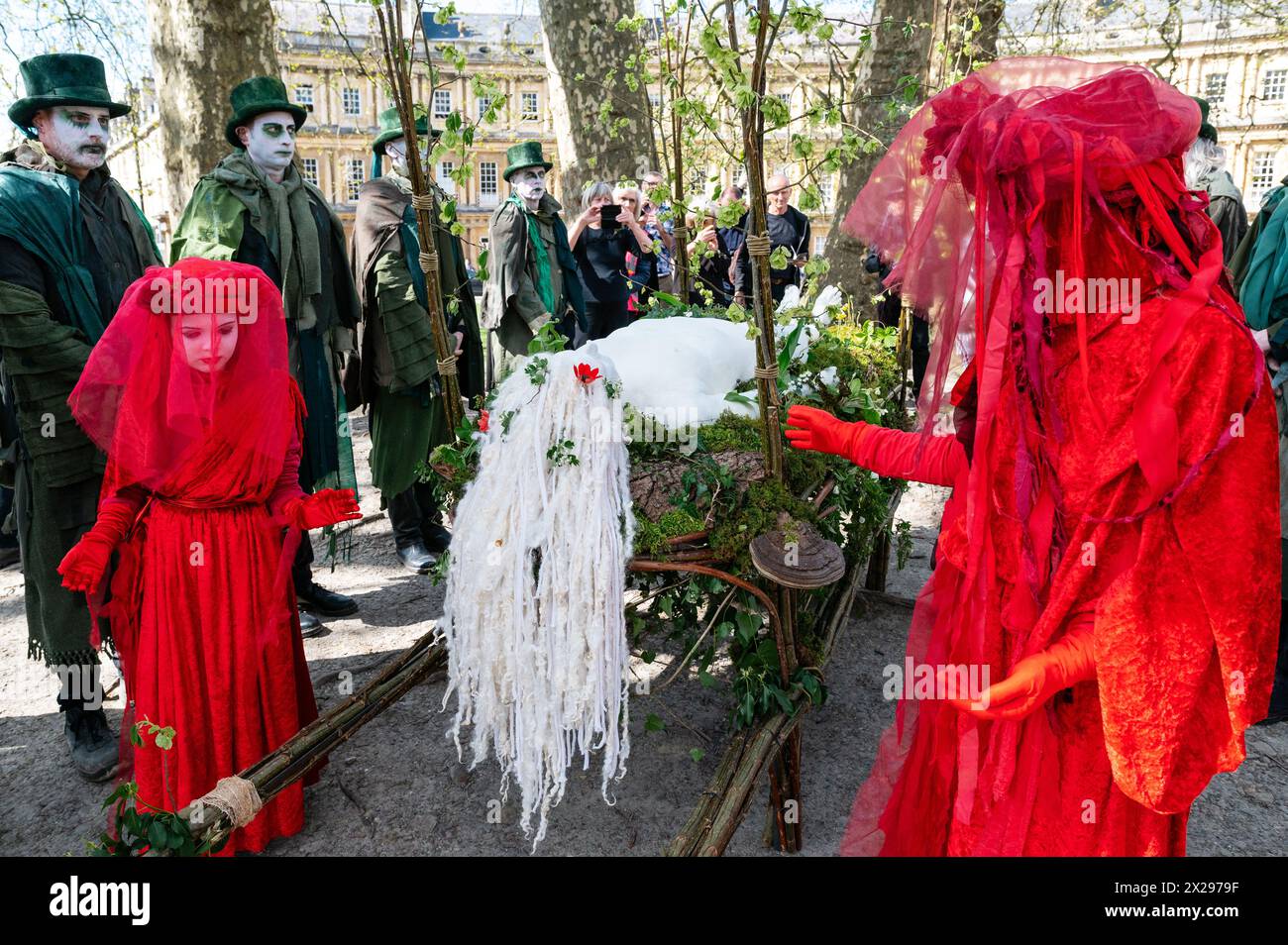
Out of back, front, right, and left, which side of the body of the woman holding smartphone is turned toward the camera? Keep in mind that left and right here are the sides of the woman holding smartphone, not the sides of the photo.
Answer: front

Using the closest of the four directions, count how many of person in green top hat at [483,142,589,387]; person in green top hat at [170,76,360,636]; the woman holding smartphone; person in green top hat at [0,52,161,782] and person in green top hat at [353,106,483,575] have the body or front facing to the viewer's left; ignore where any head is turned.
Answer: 0

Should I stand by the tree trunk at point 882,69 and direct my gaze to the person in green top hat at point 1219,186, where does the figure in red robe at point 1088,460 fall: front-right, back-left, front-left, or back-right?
front-right

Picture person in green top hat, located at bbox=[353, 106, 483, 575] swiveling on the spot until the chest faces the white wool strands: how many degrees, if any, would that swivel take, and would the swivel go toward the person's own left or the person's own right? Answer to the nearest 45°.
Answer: approximately 45° to the person's own right

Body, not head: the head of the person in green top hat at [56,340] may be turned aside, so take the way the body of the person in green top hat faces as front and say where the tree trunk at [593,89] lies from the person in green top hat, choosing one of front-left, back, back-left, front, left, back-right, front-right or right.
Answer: left

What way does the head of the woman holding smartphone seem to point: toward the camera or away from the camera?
toward the camera

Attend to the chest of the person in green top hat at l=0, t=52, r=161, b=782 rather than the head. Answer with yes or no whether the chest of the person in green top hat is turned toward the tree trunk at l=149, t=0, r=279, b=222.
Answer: no

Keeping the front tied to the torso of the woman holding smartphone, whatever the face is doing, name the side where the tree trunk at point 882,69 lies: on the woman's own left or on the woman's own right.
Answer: on the woman's own left

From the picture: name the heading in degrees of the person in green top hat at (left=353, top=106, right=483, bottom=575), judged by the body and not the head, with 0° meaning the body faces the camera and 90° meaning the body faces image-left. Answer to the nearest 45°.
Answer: approximately 315°

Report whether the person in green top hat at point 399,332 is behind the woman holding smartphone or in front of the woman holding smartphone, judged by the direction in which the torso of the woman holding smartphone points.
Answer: in front

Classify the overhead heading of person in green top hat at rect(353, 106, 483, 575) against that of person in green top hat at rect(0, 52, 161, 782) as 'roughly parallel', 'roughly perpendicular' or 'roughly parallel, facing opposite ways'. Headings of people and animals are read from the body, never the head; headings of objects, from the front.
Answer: roughly parallel

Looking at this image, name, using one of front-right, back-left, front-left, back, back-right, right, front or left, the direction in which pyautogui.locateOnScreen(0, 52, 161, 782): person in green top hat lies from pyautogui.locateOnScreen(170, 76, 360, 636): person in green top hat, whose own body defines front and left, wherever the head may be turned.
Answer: right

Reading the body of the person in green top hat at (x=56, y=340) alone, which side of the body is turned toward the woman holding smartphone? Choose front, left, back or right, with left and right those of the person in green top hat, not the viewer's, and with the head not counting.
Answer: left

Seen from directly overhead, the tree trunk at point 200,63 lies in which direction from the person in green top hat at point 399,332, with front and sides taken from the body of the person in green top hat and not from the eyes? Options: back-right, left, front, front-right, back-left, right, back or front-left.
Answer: back

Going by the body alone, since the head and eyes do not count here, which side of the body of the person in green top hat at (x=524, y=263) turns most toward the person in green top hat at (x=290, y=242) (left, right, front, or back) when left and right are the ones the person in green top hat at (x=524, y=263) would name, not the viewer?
right

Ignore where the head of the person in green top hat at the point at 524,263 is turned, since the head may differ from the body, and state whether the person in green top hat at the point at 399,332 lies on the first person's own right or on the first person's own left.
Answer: on the first person's own right

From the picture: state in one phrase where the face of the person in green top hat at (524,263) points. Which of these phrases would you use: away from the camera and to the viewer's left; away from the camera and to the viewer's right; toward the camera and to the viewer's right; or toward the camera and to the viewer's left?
toward the camera and to the viewer's right
